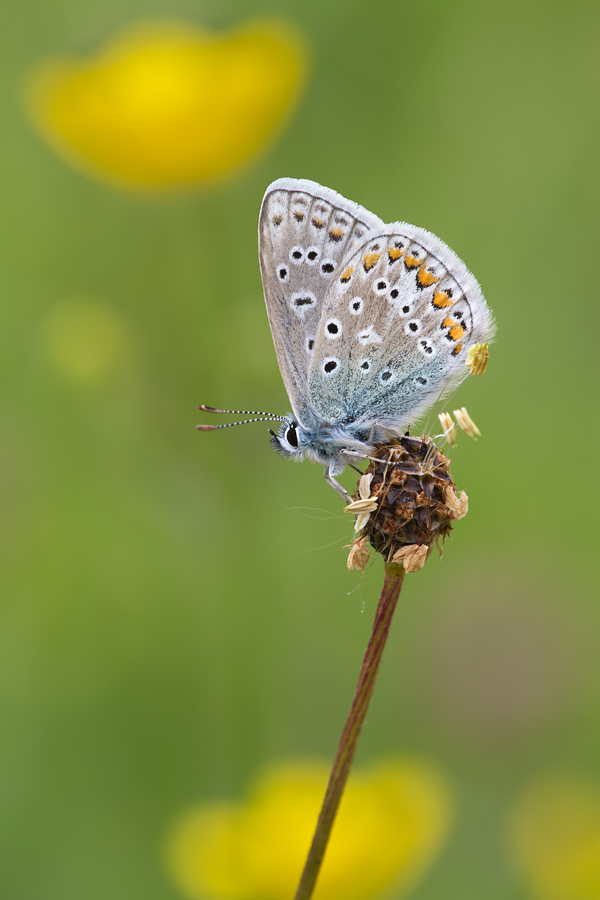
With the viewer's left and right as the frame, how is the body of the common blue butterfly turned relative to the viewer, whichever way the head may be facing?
facing to the left of the viewer
